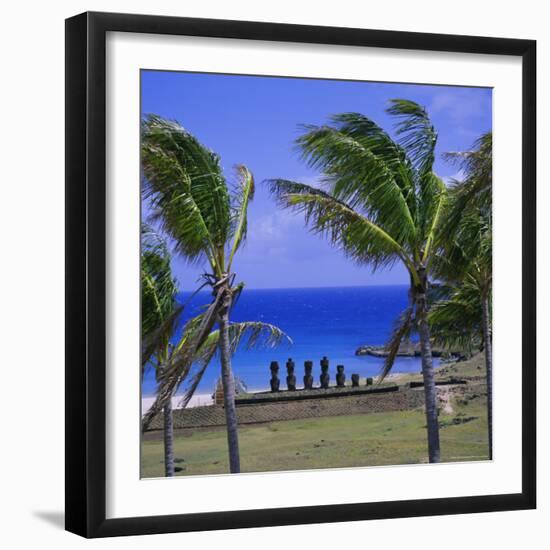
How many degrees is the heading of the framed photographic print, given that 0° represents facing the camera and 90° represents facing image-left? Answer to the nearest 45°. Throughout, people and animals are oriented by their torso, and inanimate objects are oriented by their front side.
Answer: approximately 315°
